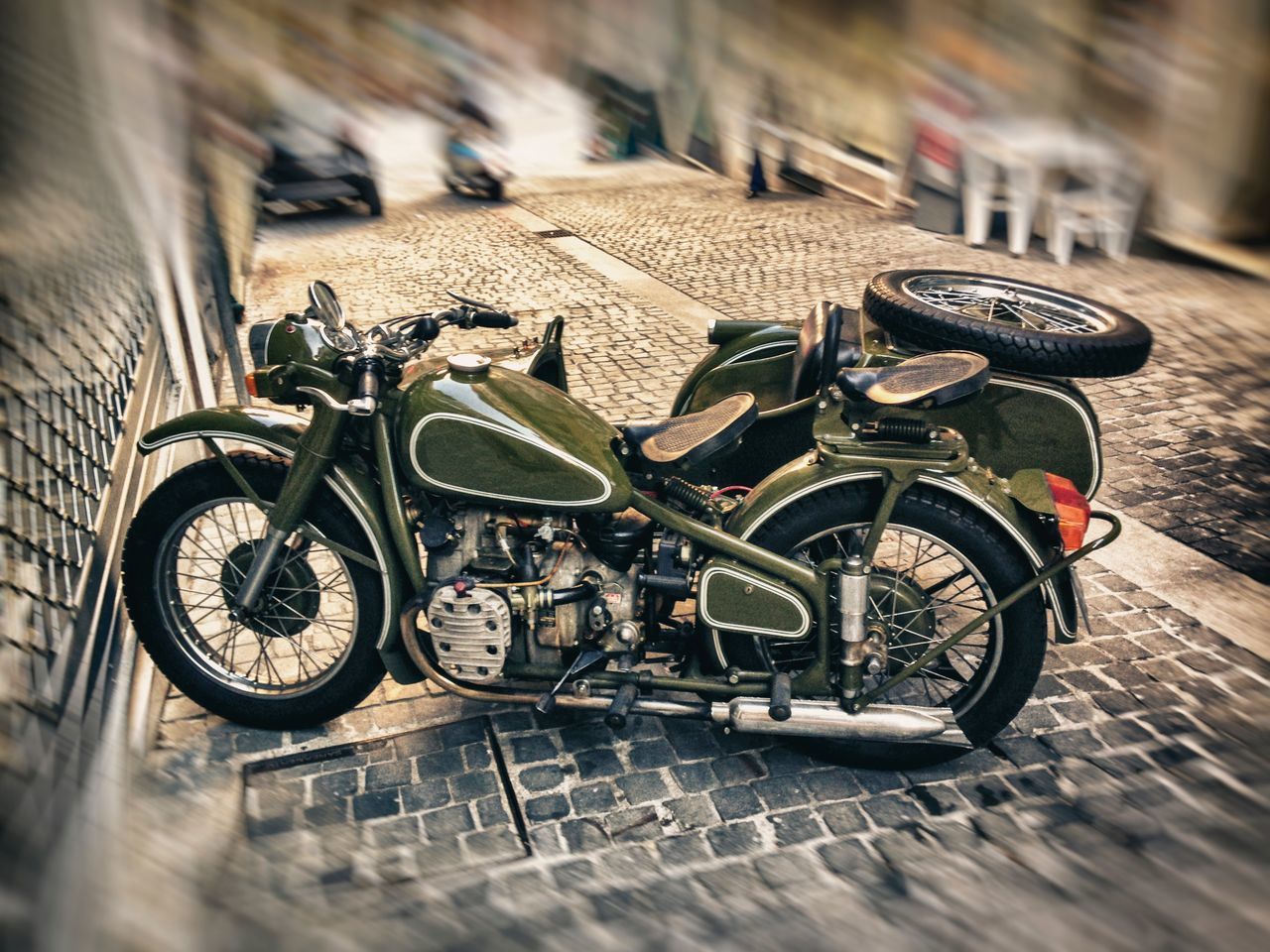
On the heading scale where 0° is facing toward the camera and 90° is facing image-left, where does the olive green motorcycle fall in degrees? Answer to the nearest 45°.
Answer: approximately 90°
